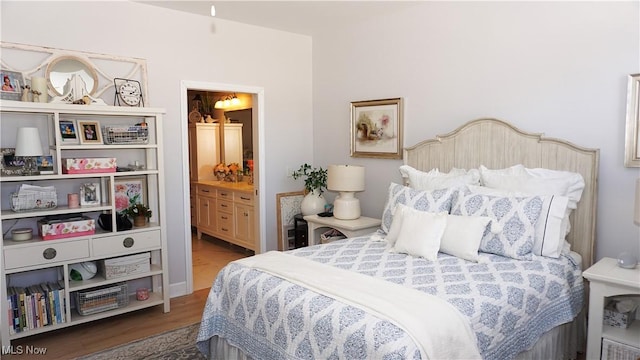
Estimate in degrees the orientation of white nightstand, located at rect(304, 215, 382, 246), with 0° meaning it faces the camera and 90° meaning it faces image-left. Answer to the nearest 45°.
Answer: approximately 45°

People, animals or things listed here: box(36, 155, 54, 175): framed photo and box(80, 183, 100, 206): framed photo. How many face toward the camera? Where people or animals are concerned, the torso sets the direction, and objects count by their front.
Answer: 2

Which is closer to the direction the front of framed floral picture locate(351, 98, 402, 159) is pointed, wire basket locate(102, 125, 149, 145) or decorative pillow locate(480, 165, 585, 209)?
the wire basket

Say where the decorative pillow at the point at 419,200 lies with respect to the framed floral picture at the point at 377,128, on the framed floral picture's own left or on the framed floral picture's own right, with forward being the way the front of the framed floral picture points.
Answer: on the framed floral picture's own left
